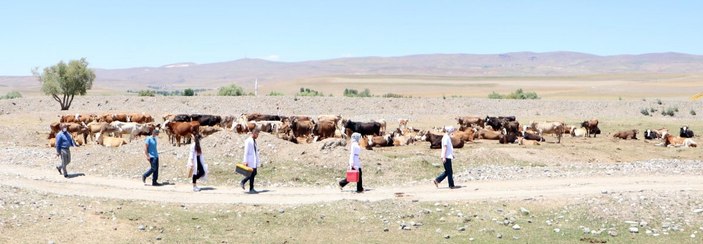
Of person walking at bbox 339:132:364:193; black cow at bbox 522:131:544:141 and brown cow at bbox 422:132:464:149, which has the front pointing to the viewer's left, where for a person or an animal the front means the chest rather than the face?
the brown cow

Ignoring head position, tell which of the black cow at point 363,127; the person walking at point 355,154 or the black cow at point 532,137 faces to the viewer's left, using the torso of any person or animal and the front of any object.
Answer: the black cow at point 363,127

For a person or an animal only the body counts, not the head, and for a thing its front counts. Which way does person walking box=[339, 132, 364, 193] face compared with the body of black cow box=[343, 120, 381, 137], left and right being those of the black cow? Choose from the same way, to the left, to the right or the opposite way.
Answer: the opposite way

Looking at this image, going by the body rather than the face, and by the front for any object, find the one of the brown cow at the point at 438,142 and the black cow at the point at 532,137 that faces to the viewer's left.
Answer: the brown cow

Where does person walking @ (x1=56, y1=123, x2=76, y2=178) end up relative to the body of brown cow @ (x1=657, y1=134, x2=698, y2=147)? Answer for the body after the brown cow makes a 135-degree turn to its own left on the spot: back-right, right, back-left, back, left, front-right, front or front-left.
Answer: right

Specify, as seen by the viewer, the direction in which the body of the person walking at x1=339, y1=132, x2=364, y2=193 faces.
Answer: to the viewer's right

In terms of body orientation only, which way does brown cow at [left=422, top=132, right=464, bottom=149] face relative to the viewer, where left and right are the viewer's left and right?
facing to the left of the viewer

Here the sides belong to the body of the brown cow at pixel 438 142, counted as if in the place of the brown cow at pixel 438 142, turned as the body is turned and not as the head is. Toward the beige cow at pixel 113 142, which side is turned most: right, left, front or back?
front

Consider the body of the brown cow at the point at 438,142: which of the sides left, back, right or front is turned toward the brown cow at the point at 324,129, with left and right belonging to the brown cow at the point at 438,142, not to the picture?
front

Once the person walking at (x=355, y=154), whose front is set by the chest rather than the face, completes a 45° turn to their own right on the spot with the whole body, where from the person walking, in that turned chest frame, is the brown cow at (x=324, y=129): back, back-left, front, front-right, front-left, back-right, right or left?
back-left
